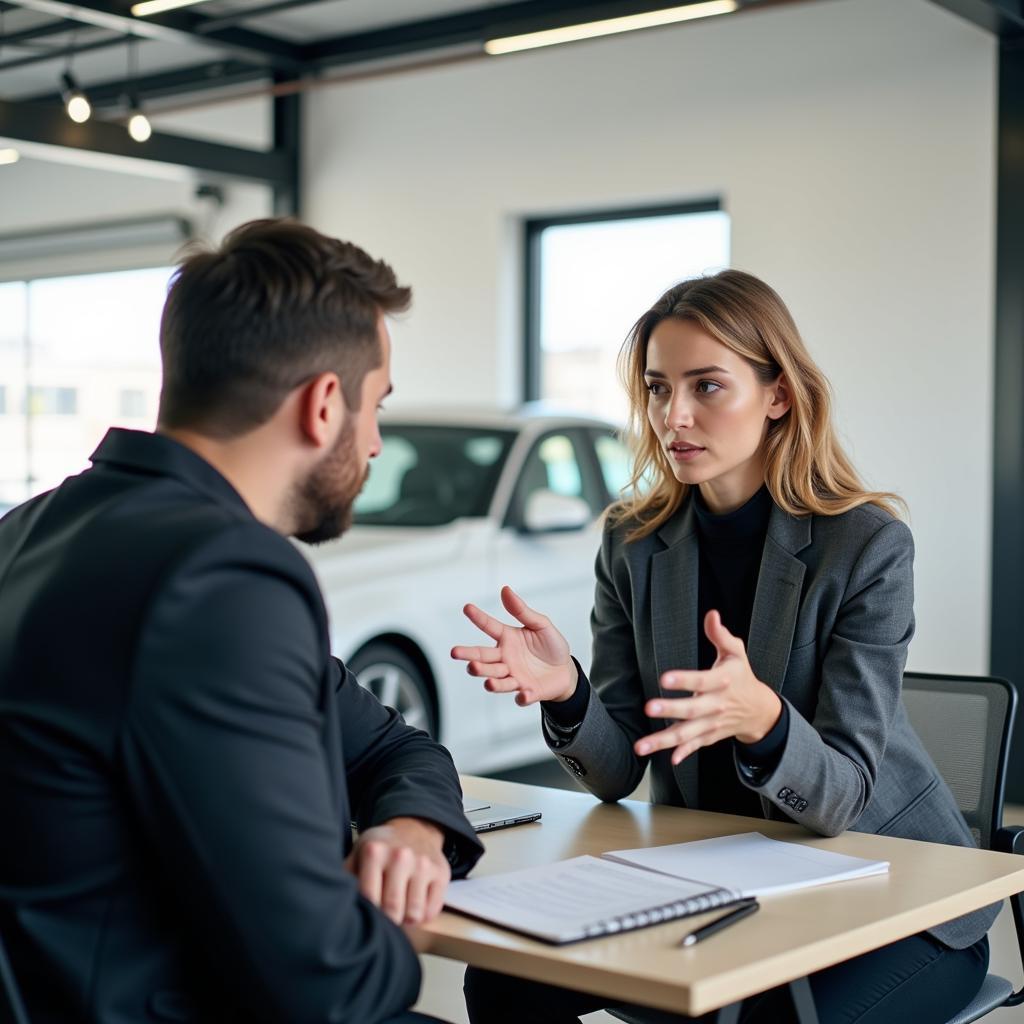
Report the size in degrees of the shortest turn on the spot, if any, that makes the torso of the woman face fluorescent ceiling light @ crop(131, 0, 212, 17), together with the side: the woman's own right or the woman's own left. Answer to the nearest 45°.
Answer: approximately 90° to the woman's own right

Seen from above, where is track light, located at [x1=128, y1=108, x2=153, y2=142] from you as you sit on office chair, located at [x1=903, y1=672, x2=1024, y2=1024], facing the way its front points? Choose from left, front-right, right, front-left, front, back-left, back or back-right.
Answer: right

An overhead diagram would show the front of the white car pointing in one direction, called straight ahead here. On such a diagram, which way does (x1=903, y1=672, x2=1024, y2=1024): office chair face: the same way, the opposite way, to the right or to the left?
the same way

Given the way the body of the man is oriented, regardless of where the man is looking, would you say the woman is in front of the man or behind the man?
in front

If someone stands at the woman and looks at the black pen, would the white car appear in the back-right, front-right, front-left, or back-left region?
back-right

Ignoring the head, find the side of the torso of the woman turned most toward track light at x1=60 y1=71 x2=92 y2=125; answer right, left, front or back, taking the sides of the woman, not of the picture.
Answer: right

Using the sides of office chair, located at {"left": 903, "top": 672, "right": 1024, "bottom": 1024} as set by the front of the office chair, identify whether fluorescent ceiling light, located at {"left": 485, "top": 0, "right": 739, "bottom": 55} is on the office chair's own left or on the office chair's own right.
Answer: on the office chair's own right

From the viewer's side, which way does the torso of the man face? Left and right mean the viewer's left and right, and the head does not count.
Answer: facing away from the viewer and to the right of the viewer

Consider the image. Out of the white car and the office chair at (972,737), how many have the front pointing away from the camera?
0

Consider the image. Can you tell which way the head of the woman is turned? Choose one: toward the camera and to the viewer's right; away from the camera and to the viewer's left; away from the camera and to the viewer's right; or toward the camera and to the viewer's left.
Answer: toward the camera and to the viewer's left

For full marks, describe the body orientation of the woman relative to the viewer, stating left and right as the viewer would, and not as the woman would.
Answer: facing the viewer and to the left of the viewer

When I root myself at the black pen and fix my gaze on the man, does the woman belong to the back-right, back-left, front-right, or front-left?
back-right

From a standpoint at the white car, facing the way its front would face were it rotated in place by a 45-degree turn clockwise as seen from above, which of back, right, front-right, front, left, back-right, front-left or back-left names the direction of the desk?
left

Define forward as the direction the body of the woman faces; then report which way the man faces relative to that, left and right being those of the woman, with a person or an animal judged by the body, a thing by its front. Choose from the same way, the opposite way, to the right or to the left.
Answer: the opposite way

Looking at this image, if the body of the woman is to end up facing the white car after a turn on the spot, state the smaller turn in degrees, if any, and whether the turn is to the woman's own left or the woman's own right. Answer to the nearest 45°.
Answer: approximately 135° to the woman's own right

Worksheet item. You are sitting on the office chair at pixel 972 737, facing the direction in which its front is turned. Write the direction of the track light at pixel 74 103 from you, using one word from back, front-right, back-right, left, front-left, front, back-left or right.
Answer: right

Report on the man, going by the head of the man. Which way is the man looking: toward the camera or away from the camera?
away from the camera

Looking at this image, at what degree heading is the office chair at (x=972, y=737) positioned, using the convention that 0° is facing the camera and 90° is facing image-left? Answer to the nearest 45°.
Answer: approximately 45°

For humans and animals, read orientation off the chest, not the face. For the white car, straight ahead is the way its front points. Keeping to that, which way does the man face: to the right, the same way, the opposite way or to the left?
the opposite way
